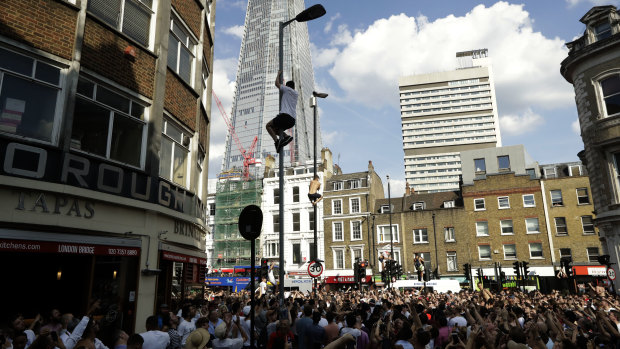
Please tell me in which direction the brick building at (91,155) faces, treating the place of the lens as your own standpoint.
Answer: facing the viewer and to the right of the viewer

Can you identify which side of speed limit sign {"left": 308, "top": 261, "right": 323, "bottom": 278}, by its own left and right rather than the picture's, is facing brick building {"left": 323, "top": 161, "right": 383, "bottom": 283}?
back

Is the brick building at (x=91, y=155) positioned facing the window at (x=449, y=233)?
no

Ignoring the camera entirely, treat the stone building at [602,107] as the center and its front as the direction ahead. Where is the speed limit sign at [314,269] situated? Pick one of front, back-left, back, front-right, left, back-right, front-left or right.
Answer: front

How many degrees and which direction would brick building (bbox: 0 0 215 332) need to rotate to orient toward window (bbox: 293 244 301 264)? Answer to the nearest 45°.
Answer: approximately 90° to its left

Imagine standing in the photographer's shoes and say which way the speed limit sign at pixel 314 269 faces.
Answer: facing the viewer

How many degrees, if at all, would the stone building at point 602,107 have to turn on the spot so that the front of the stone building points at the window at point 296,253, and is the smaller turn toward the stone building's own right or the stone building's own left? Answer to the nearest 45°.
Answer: approximately 90° to the stone building's own right

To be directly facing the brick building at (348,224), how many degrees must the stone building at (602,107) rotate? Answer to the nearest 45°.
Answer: approximately 90° to its right

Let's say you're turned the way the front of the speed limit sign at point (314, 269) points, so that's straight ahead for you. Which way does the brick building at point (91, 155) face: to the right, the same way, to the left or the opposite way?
to the left

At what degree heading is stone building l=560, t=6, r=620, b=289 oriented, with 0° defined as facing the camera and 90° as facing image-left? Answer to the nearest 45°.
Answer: approximately 45°

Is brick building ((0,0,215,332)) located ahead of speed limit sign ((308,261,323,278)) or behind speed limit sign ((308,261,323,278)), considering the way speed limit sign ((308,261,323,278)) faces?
ahead

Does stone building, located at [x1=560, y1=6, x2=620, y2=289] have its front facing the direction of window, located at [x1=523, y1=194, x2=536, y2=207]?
no

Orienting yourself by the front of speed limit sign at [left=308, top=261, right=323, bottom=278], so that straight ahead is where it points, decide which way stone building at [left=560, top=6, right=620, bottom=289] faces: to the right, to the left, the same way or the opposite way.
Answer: to the right

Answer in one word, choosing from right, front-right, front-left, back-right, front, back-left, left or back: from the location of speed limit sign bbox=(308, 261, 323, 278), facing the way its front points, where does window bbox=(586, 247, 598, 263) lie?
back-left

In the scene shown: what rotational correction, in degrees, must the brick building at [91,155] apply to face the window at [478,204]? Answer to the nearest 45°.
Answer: approximately 90° to its left

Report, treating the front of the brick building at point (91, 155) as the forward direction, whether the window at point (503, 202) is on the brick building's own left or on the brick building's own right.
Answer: on the brick building's own left

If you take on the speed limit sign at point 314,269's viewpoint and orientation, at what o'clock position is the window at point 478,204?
The window is roughly at 7 o'clock from the speed limit sign.

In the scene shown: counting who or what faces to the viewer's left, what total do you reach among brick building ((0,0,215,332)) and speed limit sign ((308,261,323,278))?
0

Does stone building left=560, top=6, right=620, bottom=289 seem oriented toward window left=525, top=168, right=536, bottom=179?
no

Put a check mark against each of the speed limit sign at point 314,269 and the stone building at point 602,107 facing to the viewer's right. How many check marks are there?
0
